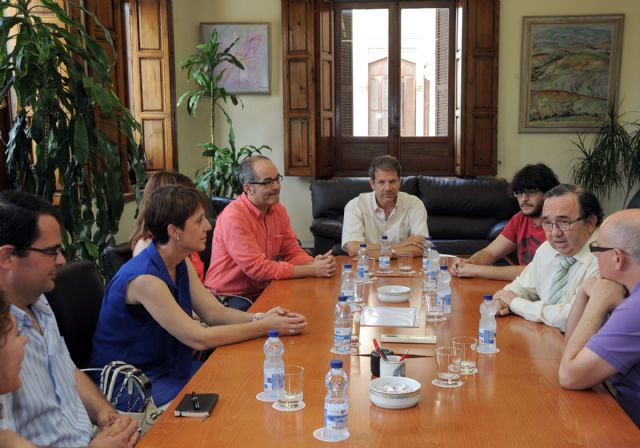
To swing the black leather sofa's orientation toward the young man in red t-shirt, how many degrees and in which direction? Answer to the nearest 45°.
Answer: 0° — it already faces them

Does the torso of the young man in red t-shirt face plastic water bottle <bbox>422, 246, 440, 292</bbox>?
yes

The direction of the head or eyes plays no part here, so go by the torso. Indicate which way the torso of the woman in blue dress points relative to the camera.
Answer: to the viewer's right

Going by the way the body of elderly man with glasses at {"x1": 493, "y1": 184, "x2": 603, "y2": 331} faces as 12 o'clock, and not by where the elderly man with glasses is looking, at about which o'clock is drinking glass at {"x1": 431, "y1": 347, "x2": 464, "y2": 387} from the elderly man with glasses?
The drinking glass is roughly at 11 o'clock from the elderly man with glasses.

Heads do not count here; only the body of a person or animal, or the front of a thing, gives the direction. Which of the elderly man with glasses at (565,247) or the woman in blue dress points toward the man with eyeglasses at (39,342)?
the elderly man with glasses

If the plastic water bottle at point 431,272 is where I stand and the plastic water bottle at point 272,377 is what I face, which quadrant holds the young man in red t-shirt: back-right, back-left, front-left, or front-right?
back-left

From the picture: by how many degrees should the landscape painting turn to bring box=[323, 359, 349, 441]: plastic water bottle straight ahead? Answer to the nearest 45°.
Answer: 0° — it already faces it

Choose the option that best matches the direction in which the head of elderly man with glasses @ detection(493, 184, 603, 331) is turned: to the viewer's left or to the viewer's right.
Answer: to the viewer's left

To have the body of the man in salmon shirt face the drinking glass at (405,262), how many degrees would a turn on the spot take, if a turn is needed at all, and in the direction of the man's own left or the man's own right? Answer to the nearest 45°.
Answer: approximately 45° to the man's own left

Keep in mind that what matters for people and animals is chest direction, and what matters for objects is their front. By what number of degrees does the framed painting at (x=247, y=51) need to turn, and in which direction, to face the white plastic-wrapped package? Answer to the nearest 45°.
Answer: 0° — it already faces it

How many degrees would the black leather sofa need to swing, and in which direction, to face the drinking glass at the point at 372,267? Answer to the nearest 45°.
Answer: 0° — it already faces it

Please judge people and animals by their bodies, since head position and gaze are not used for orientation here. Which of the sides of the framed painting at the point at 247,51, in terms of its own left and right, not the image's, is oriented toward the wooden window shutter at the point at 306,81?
left

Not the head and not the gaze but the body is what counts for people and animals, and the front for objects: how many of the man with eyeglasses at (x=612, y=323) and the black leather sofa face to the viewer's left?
1
